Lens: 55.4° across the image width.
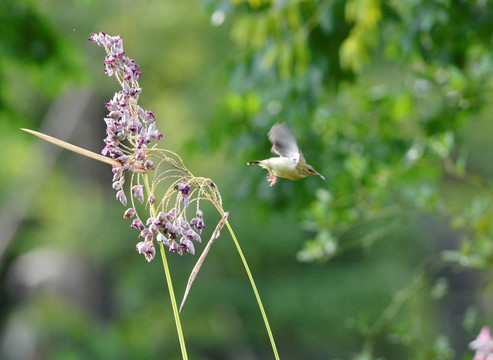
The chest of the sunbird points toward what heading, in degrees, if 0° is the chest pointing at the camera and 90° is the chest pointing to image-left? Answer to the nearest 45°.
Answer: approximately 270°
